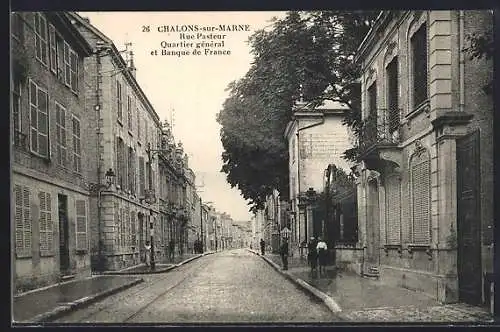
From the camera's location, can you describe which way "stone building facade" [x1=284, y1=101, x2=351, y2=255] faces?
facing to the left of the viewer

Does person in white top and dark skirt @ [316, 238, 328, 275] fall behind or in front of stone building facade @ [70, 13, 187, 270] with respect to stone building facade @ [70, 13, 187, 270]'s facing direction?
in front

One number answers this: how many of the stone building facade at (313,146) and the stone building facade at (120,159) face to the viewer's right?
1

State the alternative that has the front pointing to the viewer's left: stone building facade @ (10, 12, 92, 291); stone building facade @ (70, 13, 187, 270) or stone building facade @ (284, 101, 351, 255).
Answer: stone building facade @ (284, 101, 351, 255)

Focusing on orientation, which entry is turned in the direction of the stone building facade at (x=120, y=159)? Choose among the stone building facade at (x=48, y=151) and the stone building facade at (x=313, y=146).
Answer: the stone building facade at (x=313, y=146)

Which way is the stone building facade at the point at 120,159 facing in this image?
to the viewer's right

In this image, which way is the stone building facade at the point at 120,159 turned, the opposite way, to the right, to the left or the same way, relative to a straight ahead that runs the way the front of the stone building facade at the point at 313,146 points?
the opposite way
